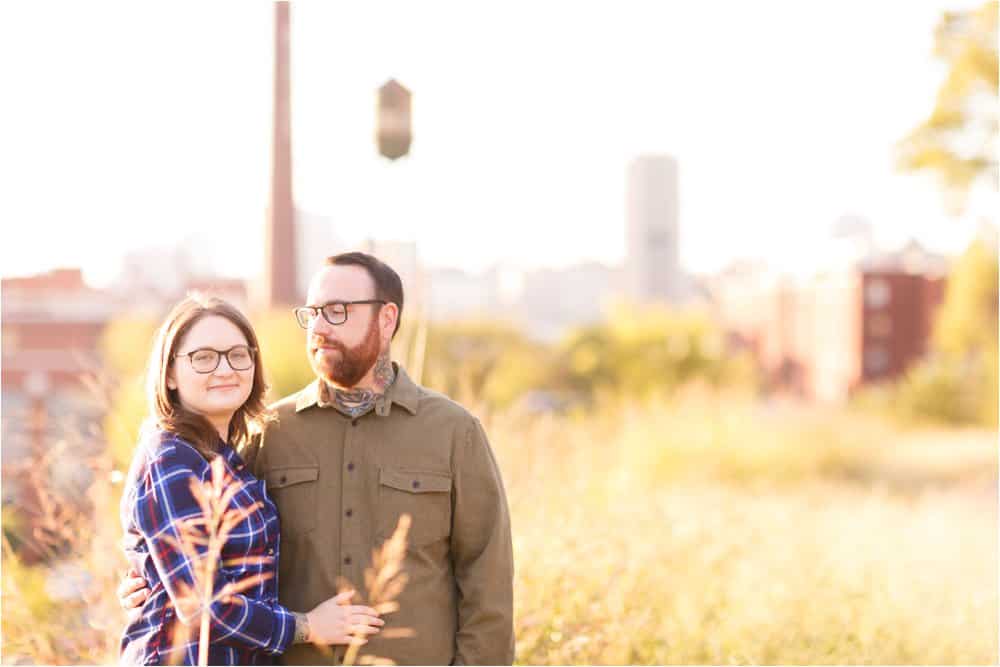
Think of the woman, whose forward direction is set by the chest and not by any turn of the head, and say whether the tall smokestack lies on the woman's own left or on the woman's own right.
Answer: on the woman's own left

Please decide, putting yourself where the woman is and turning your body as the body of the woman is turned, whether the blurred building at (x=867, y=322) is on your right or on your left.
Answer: on your left

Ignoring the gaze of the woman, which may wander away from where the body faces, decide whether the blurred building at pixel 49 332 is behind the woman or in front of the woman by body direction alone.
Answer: behind

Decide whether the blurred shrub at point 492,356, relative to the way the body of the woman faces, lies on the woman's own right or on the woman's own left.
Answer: on the woman's own left

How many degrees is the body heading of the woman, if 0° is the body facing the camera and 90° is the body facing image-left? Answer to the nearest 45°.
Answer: approximately 315°
